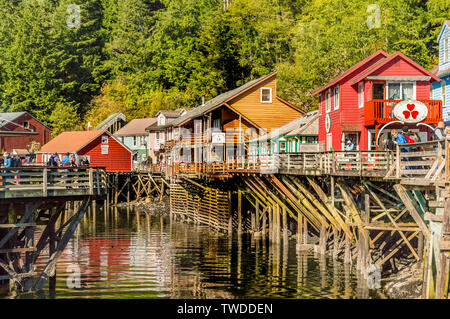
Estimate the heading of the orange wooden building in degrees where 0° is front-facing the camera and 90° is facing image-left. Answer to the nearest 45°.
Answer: approximately 45°

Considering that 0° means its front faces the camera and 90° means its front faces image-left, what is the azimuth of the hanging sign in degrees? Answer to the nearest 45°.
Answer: approximately 0°

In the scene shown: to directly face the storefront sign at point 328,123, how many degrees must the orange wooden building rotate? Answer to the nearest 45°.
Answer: approximately 90° to its left

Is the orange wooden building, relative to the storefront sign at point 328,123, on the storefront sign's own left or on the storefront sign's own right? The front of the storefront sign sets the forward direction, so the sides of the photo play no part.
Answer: on the storefront sign's own right

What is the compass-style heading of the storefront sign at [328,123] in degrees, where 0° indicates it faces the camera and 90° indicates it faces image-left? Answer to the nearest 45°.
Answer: approximately 45°

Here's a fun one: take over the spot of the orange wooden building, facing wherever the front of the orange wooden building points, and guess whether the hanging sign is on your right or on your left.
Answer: on your left

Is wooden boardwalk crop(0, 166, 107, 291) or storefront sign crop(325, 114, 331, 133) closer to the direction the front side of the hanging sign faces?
the wooden boardwalk
